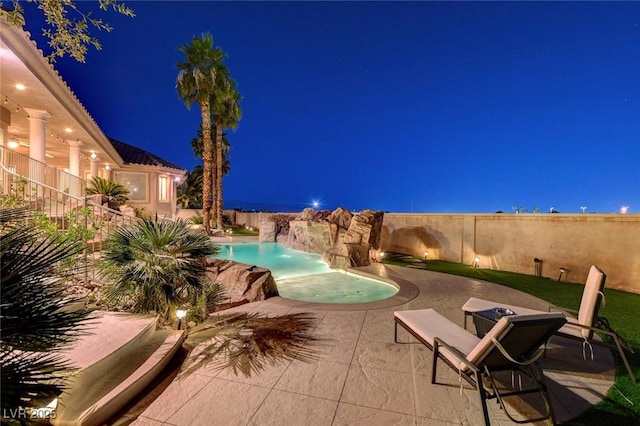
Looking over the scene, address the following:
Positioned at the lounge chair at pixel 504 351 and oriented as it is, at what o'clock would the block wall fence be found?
The block wall fence is roughly at 2 o'clock from the lounge chair.

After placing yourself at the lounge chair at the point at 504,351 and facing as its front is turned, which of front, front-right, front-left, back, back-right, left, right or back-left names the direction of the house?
front-left

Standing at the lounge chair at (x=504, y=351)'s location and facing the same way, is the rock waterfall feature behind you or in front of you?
in front

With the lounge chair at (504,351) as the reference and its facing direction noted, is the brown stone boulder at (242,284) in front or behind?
in front

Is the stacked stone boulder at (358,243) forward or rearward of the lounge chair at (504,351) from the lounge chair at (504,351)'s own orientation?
forward

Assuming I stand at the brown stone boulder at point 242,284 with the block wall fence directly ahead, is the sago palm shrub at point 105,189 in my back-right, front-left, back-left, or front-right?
back-left

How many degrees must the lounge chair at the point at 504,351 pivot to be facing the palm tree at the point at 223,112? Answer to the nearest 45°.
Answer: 0° — it already faces it

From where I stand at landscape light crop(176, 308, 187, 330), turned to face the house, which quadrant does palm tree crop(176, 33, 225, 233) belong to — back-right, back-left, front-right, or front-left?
front-right

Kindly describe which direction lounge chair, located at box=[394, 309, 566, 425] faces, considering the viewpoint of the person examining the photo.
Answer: facing away from the viewer and to the left of the viewer

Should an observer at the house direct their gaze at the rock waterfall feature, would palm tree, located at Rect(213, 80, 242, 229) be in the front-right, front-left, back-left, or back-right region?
front-left

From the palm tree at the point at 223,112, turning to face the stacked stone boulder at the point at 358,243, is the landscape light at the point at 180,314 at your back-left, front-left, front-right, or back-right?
front-right

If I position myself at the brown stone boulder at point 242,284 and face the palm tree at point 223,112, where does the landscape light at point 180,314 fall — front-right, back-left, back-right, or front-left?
back-left
